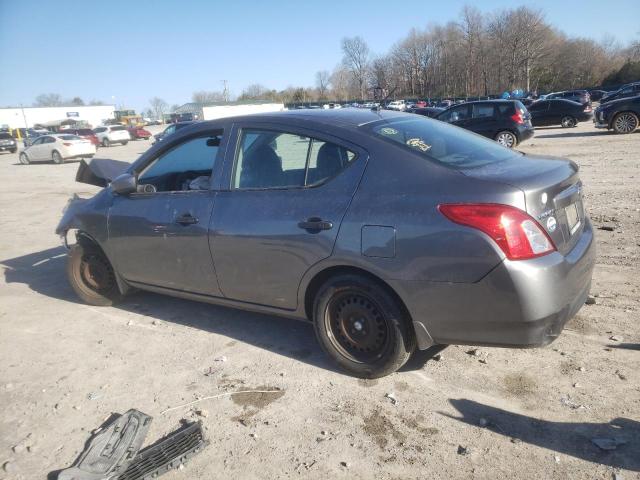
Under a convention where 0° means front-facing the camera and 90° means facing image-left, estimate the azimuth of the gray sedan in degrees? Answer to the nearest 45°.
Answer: approximately 135°

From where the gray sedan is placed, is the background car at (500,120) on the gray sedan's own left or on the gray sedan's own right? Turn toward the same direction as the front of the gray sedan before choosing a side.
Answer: on the gray sedan's own right

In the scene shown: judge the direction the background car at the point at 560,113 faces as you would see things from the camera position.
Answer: facing to the left of the viewer

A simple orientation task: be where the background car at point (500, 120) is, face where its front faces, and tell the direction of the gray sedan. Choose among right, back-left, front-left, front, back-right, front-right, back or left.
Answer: back-left

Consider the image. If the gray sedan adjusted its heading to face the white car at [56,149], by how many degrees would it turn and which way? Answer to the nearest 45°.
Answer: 0° — it already faces it

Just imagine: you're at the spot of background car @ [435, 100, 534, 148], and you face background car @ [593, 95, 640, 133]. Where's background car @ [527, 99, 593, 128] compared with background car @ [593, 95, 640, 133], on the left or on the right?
left

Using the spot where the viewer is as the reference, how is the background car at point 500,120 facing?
facing away from the viewer and to the left of the viewer

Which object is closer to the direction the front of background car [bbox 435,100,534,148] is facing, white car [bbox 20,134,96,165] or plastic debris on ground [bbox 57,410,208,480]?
the white car

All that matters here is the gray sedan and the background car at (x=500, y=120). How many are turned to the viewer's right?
0
